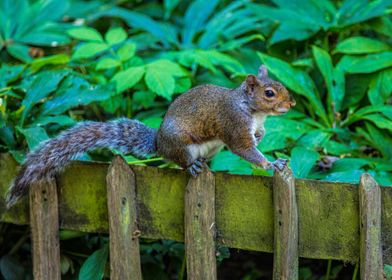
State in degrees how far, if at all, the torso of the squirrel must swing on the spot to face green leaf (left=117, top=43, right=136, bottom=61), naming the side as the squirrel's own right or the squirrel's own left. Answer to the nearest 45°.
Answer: approximately 90° to the squirrel's own left

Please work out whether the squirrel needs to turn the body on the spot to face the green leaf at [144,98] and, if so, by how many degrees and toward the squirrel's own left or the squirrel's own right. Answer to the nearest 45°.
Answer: approximately 90° to the squirrel's own left

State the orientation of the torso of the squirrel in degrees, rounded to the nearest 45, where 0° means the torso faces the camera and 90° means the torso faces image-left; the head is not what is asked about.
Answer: approximately 270°

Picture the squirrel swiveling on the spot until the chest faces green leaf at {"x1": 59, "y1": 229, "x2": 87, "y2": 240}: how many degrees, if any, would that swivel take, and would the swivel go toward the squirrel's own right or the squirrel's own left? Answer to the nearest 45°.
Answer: approximately 135° to the squirrel's own left

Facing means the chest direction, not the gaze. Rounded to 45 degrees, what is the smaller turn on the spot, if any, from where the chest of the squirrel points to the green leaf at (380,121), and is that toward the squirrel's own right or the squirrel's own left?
0° — it already faces it

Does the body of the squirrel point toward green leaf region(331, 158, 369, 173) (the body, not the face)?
yes

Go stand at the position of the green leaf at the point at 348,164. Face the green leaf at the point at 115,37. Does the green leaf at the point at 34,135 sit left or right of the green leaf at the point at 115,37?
left

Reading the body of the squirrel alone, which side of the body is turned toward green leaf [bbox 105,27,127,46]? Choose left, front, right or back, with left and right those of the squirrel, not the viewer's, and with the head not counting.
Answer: left

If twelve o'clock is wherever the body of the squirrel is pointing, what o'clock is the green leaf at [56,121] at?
The green leaf is roughly at 7 o'clock from the squirrel.

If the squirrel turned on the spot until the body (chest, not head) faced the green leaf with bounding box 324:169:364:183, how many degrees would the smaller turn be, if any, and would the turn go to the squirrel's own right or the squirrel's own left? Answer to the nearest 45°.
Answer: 0° — it already faces it
